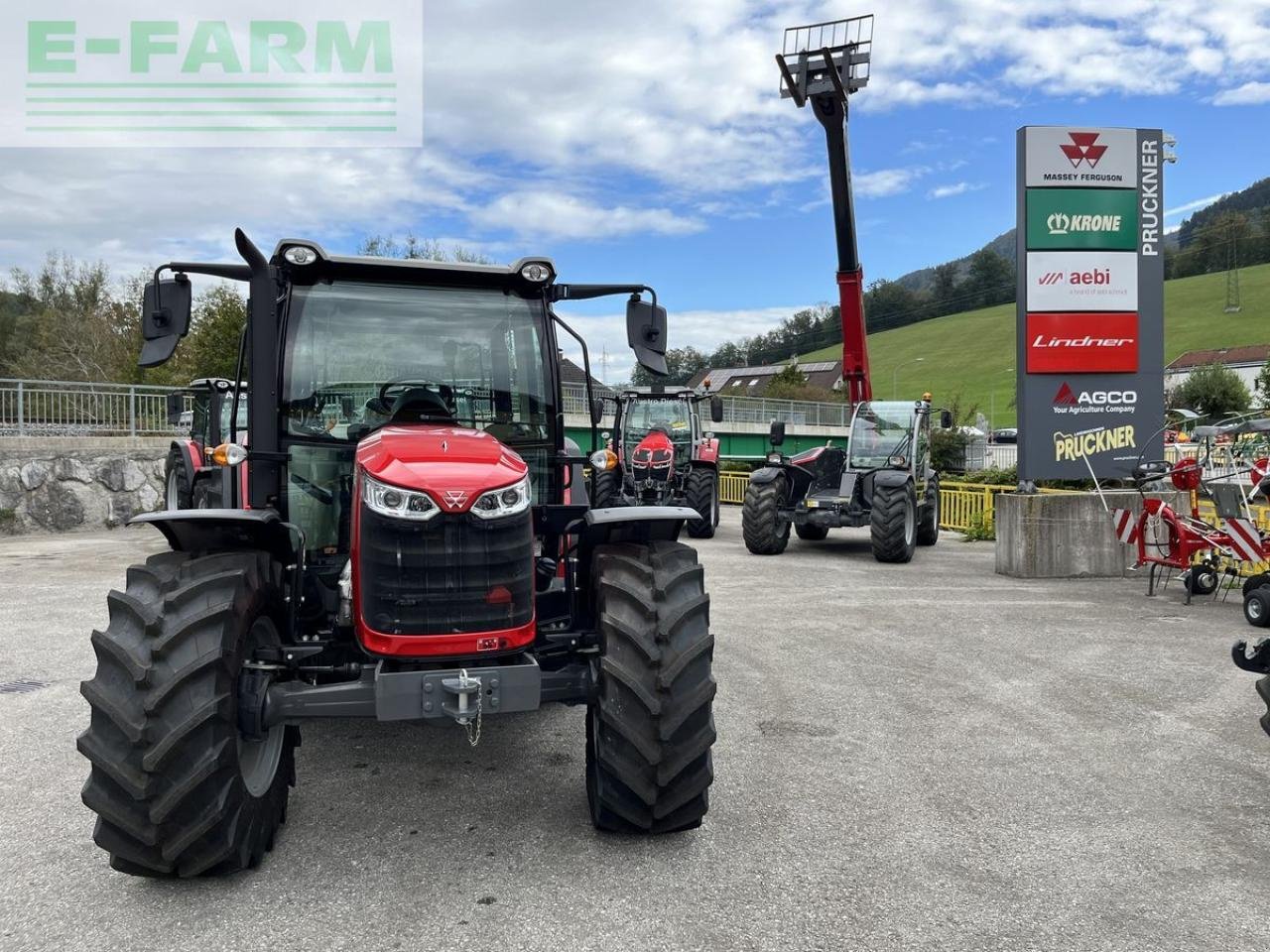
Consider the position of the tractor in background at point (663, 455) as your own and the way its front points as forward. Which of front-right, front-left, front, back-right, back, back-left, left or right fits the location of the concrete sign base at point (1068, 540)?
front-left

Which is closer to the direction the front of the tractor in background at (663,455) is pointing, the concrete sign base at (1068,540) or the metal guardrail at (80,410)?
the concrete sign base

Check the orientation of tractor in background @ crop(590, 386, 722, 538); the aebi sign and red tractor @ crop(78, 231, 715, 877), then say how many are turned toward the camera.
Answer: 3

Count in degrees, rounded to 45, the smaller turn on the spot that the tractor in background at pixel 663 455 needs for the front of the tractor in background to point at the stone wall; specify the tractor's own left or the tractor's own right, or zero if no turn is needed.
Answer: approximately 90° to the tractor's own right

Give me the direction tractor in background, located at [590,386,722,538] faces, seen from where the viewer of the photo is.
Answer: facing the viewer

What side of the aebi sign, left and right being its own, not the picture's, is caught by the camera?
front

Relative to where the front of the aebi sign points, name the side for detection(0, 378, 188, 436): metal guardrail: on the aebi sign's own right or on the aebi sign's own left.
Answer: on the aebi sign's own right

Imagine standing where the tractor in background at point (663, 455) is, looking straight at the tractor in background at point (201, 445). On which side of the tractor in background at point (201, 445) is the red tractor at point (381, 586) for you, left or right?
left

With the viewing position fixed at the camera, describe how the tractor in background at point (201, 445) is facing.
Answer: facing the viewer and to the right of the viewer

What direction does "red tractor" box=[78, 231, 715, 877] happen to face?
toward the camera

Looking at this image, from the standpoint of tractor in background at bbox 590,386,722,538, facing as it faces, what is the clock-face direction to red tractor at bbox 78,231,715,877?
The red tractor is roughly at 12 o'clock from the tractor in background.

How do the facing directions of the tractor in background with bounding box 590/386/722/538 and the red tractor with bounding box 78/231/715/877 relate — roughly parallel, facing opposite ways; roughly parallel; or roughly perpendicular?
roughly parallel
